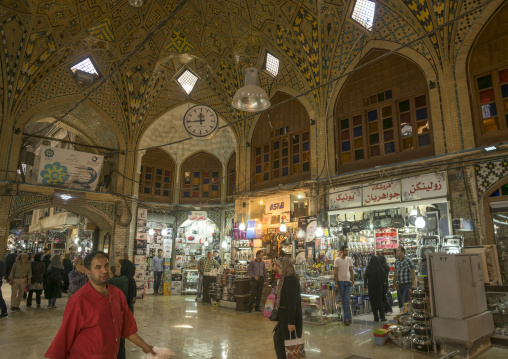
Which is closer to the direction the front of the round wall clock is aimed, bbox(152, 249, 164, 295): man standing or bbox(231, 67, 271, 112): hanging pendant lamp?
the hanging pendant lamp

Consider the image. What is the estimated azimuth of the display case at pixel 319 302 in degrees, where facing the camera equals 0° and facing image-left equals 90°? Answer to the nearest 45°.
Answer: approximately 45°

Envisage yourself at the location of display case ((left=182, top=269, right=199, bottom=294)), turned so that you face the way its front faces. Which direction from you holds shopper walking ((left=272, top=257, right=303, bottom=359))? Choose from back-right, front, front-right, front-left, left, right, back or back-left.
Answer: front

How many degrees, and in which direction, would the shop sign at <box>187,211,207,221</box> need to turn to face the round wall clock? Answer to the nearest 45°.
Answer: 0° — it already faces it

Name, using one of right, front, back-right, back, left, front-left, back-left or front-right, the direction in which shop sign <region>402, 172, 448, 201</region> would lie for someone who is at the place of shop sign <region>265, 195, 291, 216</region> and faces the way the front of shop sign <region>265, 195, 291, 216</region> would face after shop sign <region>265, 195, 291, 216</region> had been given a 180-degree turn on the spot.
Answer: right

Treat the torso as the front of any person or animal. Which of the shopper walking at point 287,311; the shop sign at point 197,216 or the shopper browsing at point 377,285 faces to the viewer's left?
the shopper walking at point 287,311

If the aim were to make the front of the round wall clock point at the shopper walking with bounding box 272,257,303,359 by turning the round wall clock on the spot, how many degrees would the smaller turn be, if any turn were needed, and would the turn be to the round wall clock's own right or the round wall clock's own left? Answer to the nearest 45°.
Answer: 0° — it already faces them

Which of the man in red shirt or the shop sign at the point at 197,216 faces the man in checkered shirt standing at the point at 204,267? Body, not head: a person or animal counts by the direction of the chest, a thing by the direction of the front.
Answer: the shop sign

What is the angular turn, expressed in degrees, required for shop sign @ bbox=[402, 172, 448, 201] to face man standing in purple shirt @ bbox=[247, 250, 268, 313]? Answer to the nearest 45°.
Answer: approximately 45° to its right

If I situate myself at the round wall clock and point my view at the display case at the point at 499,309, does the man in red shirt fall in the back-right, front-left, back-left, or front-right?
front-right

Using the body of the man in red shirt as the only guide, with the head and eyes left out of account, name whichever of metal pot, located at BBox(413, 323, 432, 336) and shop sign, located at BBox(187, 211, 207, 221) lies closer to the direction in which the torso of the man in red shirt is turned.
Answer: the metal pot

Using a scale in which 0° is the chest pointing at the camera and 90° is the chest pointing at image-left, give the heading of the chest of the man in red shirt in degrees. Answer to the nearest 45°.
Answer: approximately 315°

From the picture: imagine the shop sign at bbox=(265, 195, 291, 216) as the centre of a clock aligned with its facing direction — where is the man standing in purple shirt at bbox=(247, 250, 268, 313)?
The man standing in purple shirt is roughly at 11 o'clock from the shop sign.

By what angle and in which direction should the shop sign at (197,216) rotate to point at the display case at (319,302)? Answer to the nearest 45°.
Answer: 0° — it already faces it

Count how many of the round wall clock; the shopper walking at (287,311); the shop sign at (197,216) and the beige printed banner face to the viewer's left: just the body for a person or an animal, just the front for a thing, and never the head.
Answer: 1

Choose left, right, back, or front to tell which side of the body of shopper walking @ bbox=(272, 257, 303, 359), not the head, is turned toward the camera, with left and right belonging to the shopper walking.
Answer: left
